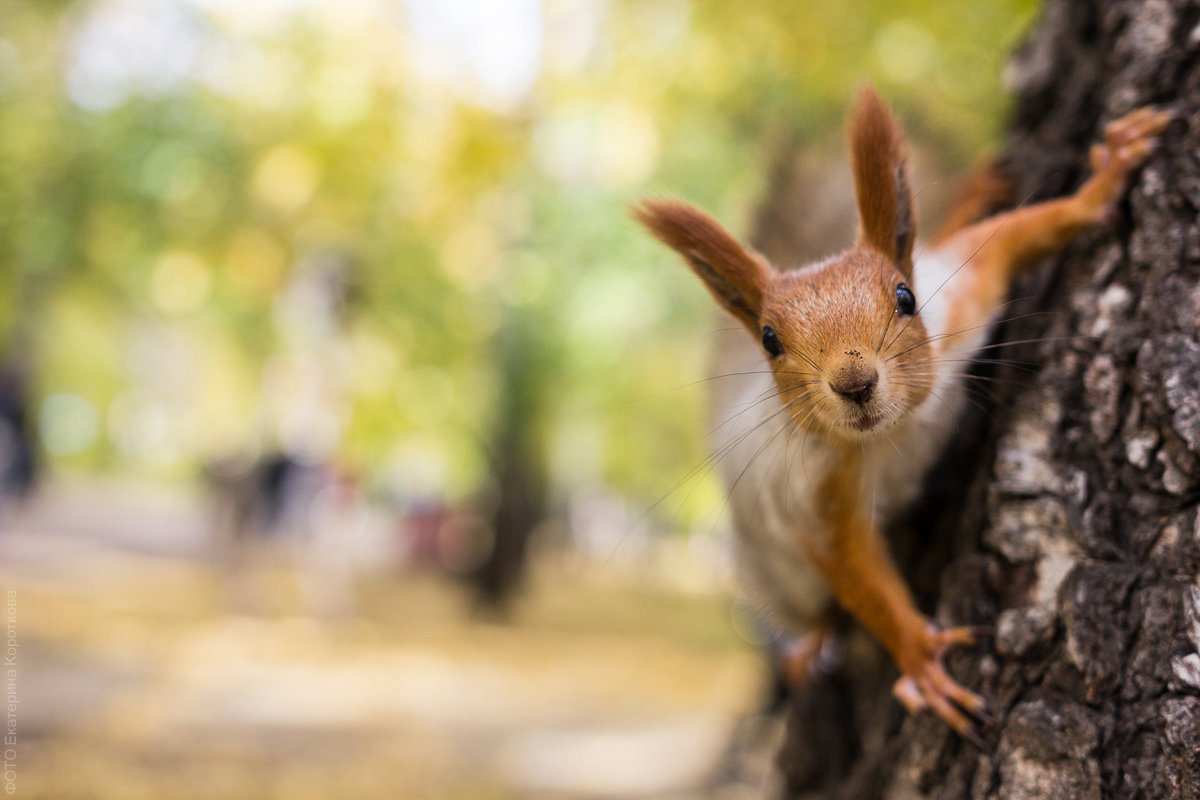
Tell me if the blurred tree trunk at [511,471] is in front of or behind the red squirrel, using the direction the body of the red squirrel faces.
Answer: behind

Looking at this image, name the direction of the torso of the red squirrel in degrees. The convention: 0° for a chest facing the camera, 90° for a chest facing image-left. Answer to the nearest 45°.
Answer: approximately 0°
